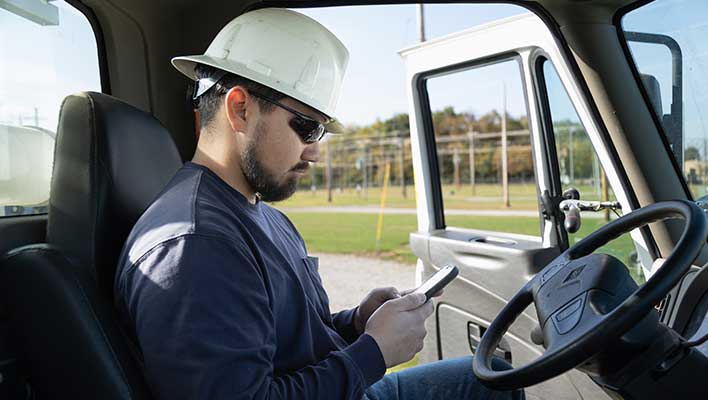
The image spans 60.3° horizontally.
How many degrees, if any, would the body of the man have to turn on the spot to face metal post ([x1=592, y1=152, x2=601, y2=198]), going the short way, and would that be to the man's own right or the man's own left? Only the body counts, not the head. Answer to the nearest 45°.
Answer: approximately 45° to the man's own left

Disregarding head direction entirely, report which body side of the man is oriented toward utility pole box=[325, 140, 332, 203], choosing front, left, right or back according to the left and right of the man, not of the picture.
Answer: left

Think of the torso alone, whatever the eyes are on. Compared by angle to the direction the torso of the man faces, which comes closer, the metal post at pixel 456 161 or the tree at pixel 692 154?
the tree

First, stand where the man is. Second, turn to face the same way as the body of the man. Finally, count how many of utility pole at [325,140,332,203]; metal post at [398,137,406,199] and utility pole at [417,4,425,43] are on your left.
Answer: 3

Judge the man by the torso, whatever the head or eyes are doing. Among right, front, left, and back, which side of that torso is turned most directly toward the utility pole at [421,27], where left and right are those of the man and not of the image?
left

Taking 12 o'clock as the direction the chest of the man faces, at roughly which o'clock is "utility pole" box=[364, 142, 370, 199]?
The utility pole is roughly at 9 o'clock from the man.

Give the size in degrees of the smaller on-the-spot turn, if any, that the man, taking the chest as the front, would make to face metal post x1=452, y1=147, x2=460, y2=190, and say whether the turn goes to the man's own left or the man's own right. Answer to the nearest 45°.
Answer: approximately 90° to the man's own left

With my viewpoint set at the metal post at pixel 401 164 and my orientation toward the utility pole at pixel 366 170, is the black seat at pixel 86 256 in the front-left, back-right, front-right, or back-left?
back-left

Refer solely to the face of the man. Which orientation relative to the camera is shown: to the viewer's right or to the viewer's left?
to the viewer's right

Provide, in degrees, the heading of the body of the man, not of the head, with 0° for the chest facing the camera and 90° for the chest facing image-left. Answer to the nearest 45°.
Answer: approximately 270°

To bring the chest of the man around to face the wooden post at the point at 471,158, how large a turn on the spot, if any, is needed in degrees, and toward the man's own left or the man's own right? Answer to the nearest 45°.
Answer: approximately 90° to the man's own left
